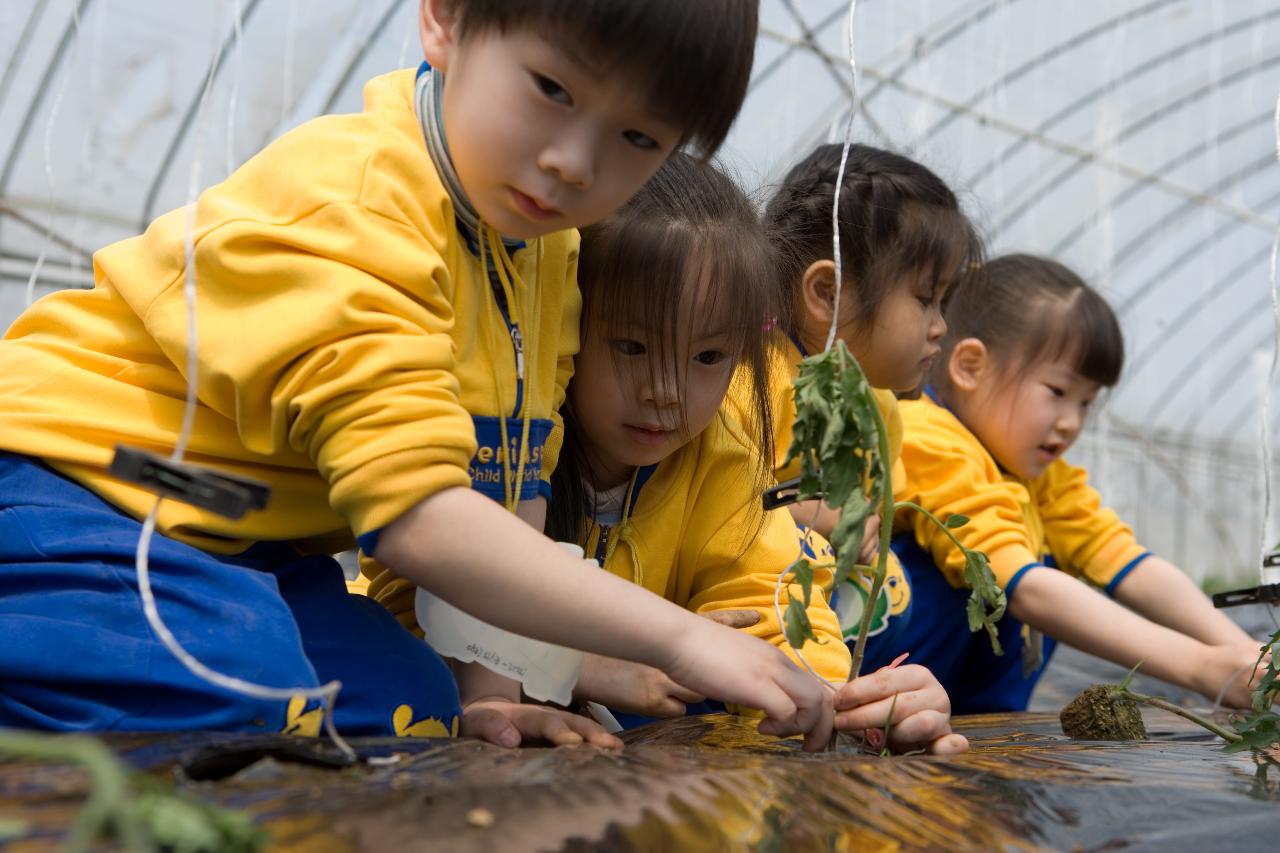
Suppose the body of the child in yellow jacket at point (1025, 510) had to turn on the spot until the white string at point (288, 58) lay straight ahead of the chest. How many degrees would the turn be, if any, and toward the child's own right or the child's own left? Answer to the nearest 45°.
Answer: approximately 180°

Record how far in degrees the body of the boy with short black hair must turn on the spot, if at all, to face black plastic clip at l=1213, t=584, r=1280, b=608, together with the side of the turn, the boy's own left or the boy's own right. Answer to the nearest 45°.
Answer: approximately 45° to the boy's own left

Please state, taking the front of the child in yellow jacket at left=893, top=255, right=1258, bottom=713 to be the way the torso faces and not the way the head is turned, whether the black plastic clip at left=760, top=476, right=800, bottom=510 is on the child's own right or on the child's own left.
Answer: on the child's own right

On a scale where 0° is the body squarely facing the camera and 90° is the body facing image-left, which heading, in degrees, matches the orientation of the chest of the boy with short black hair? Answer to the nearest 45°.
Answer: approximately 315°

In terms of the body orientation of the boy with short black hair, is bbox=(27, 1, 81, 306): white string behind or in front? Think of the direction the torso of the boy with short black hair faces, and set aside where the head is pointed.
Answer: behind

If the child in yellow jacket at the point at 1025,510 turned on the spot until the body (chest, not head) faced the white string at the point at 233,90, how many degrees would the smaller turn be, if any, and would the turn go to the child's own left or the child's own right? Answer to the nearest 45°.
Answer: approximately 135° to the child's own right

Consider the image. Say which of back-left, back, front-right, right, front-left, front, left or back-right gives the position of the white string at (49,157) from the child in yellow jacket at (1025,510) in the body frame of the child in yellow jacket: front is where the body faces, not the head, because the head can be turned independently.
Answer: back-right

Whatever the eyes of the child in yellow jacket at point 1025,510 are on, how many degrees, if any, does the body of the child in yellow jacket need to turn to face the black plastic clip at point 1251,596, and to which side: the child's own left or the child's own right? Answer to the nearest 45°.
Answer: approximately 45° to the child's own right
